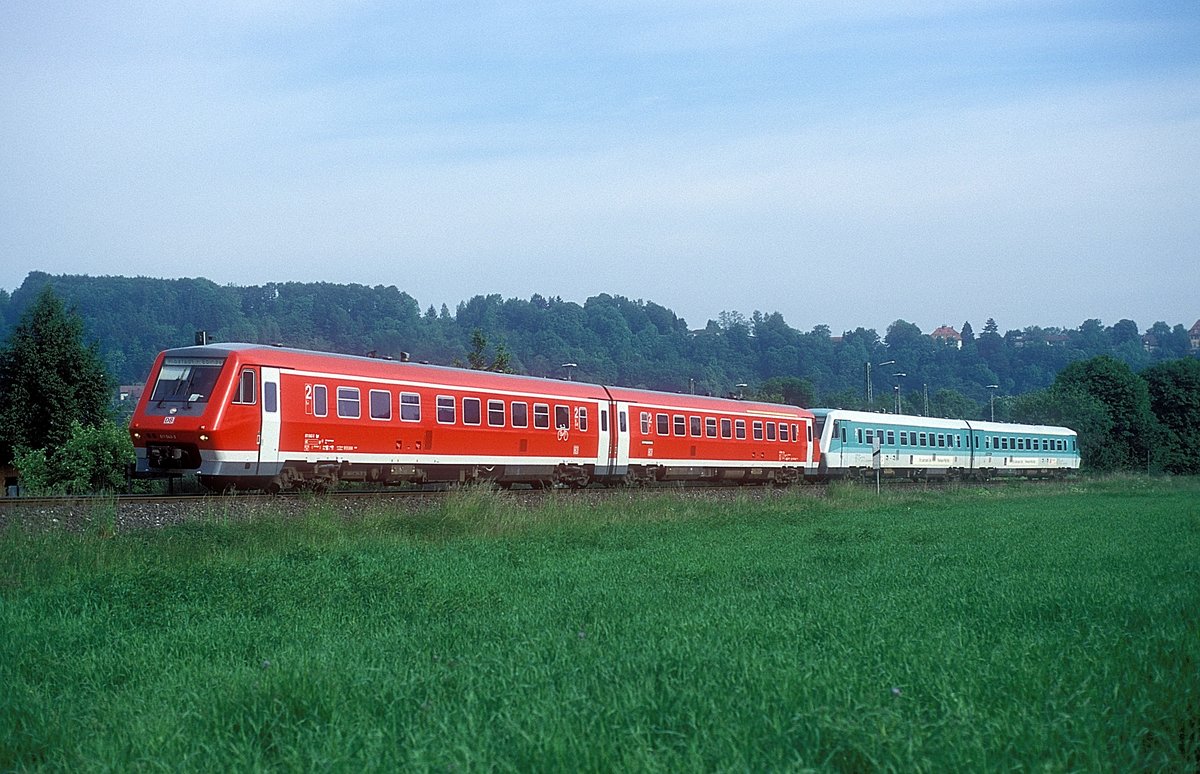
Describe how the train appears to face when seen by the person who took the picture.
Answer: facing the viewer and to the left of the viewer
